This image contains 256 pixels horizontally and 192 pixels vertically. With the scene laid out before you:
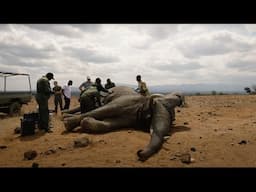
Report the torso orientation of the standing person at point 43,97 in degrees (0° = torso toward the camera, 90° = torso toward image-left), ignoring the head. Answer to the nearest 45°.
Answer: approximately 270°

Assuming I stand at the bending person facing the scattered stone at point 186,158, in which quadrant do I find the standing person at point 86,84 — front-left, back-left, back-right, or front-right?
back-left

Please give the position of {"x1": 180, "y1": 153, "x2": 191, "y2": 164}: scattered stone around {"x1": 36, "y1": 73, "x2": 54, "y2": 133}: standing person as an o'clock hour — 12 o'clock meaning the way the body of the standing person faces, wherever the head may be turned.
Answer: The scattered stone is roughly at 2 o'clock from the standing person.

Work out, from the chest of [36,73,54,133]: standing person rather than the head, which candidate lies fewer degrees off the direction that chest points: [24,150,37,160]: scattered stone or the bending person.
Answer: the bending person

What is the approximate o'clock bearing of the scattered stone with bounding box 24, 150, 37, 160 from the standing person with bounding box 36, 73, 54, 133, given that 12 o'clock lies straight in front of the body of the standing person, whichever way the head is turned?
The scattered stone is roughly at 3 o'clock from the standing person.

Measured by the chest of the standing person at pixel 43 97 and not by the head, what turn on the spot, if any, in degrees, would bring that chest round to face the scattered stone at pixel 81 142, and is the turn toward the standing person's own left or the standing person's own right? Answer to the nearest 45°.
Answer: approximately 90° to the standing person's own right

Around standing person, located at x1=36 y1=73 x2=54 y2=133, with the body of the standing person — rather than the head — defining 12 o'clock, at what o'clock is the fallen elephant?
The fallen elephant is roughly at 1 o'clock from the standing person.

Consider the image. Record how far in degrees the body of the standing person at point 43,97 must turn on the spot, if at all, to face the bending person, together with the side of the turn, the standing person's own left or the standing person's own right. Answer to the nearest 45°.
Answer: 0° — they already face them

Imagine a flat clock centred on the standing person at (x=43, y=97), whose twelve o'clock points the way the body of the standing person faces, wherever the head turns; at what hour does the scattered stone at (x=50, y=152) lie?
The scattered stone is roughly at 3 o'clock from the standing person.
